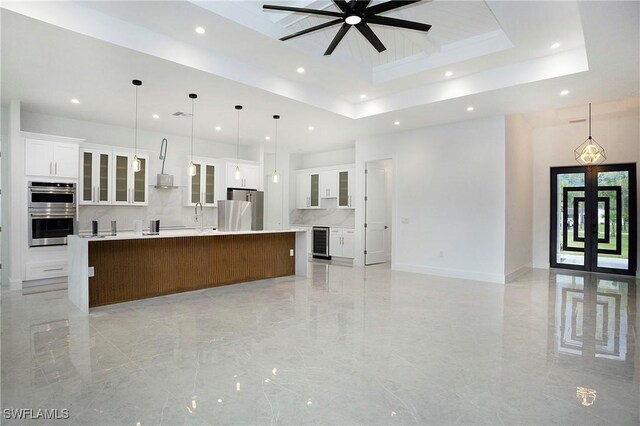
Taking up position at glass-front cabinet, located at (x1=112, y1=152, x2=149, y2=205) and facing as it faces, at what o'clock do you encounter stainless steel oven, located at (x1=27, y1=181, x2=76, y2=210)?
The stainless steel oven is roughly at 2 o'clock from the glass-front cabinet.

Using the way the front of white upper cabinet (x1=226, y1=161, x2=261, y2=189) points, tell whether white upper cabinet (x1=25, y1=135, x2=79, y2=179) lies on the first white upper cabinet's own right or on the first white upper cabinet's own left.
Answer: on the first white upper cabinet's own right

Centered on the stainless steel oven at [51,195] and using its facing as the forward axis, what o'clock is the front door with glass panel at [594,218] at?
The front door with glass panel is roughly at 10 o'clock from the stainless steel oven.

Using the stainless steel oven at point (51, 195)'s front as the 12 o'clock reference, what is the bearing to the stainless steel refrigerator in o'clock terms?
The stainless steel refrigerator is roughly at 9 o'clock from the stainless steel oven.

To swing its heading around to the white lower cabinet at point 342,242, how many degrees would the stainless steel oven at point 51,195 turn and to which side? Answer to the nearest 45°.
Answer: approximately 90° to its left

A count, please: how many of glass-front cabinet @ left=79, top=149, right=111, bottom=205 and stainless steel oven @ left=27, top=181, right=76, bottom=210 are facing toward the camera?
2

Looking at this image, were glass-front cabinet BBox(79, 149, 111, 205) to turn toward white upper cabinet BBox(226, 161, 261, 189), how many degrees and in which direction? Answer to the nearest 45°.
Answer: approximately 90° to its left

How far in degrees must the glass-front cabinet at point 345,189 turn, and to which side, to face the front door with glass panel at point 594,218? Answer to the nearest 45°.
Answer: approximately 135° to its left

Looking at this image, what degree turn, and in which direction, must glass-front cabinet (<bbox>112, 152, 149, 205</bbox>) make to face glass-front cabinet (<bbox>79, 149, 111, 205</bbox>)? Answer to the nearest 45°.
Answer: approximately 90° to its right

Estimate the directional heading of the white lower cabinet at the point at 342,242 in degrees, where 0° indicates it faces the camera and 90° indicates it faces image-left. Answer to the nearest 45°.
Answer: approximately 45°
